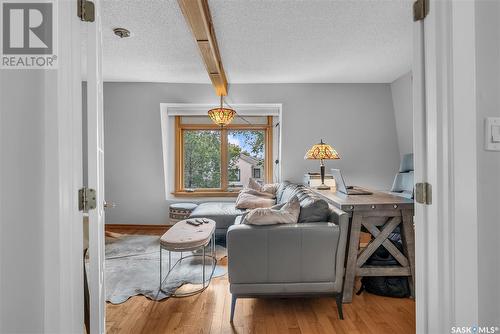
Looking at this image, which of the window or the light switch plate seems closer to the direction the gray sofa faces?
the window

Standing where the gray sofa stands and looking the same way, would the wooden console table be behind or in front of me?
behind

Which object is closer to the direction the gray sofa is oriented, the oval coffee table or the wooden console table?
the oval coffee table
